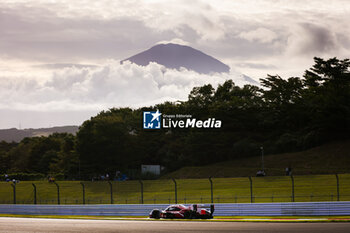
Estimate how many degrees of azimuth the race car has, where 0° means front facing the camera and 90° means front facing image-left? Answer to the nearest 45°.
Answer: approximately 90°
